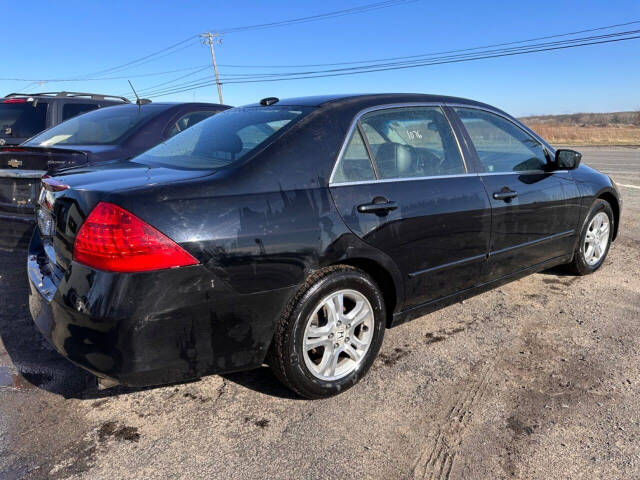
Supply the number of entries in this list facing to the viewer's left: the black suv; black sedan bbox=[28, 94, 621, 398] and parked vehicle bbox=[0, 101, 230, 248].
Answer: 0

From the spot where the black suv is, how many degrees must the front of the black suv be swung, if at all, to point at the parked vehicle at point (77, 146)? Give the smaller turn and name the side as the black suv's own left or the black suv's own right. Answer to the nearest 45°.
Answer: approximately 135° to the black suv's own right

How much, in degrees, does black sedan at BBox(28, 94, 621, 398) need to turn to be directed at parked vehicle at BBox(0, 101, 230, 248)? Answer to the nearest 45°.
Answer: approximately 90° to its left

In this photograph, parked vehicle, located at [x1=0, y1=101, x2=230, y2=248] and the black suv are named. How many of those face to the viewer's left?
0

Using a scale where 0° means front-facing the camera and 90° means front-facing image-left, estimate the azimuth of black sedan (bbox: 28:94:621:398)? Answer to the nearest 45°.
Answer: approximately 225°

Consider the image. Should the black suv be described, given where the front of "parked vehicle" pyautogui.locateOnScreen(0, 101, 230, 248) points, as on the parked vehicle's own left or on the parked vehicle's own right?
on the parked vehicle's own left

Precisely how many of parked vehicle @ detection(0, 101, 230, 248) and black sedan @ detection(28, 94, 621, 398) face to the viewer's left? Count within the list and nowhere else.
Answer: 0

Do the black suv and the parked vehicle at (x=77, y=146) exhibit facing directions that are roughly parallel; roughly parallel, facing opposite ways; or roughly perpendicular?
roughly parallel

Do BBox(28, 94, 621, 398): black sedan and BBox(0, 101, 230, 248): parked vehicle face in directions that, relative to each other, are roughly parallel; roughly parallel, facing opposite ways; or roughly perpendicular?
roughly parallel
